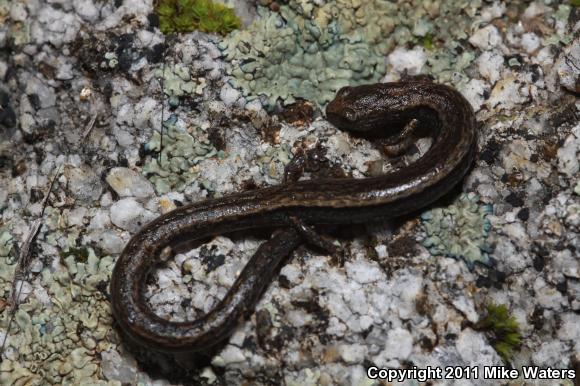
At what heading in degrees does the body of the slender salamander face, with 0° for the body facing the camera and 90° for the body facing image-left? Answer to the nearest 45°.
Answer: approximately 90°

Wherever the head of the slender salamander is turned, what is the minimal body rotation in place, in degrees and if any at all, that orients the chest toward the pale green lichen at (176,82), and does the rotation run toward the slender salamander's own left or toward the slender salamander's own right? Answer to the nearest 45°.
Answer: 0° — it already faces it
